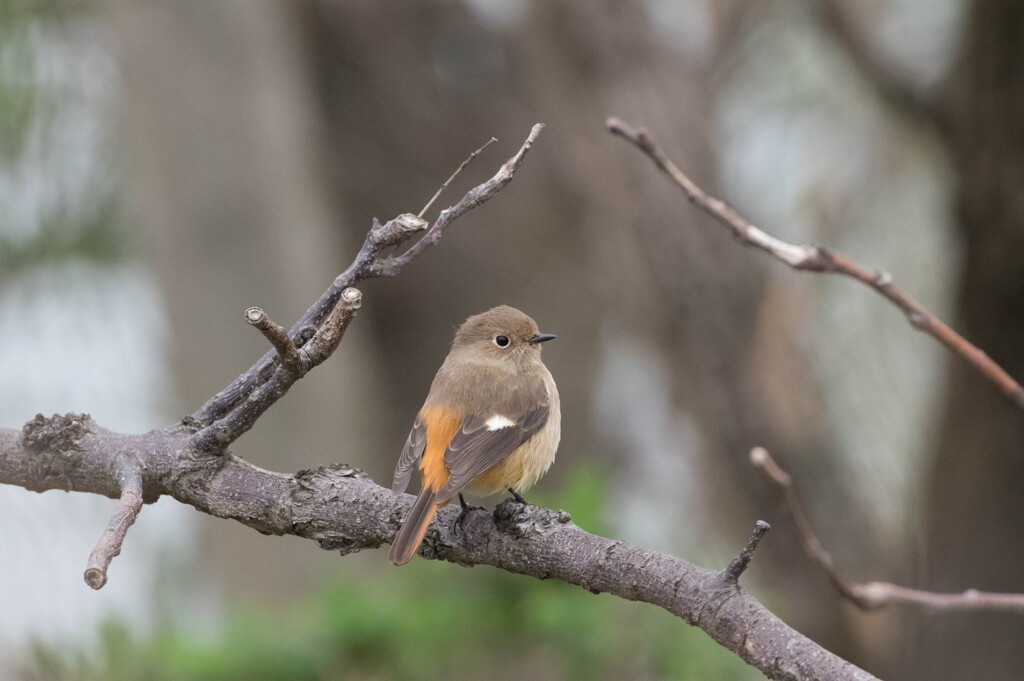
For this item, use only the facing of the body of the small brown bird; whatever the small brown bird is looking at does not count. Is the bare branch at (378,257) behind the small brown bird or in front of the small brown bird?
behind

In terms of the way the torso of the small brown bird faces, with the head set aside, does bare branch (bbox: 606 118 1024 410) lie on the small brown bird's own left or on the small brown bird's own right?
on the small brown bird's own right

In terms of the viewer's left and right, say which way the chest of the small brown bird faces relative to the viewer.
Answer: facing away from the viewer and to the right of the viewer
